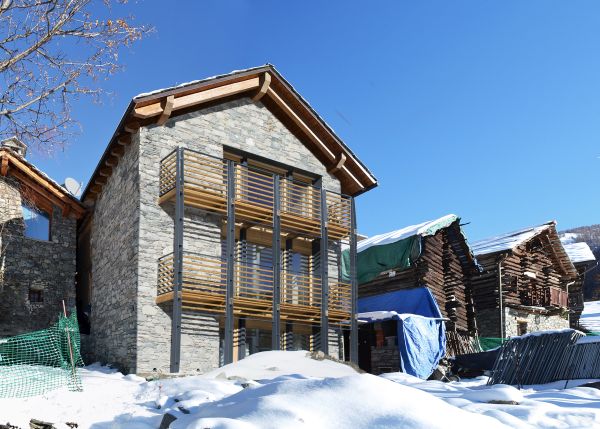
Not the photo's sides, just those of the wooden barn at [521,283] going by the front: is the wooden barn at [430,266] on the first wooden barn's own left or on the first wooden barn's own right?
on the first wooden barn's own right

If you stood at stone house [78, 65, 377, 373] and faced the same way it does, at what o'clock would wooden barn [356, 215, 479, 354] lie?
The wooden barn is roughly at 9 o'clock from the stone house.

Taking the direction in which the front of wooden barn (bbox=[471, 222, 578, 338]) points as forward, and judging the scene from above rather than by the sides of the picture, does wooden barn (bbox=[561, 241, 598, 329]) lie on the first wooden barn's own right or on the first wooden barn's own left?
on the first wooden barn's own left

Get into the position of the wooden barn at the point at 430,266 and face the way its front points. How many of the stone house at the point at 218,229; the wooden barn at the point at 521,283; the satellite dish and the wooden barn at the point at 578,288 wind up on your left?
2

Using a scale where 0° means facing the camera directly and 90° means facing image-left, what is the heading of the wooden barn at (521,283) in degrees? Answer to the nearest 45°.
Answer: approximately 315°

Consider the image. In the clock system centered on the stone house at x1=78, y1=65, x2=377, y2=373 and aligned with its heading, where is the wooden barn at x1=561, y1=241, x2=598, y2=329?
The wooden barn is roughly at 9 o'clock from the stone house.

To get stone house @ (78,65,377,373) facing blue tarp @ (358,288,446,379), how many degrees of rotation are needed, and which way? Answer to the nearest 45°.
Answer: approximately 90° to its left

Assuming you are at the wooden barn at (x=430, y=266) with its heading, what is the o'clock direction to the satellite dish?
The satellite dish is roughly at 4 o'clock from the wooden barn.
